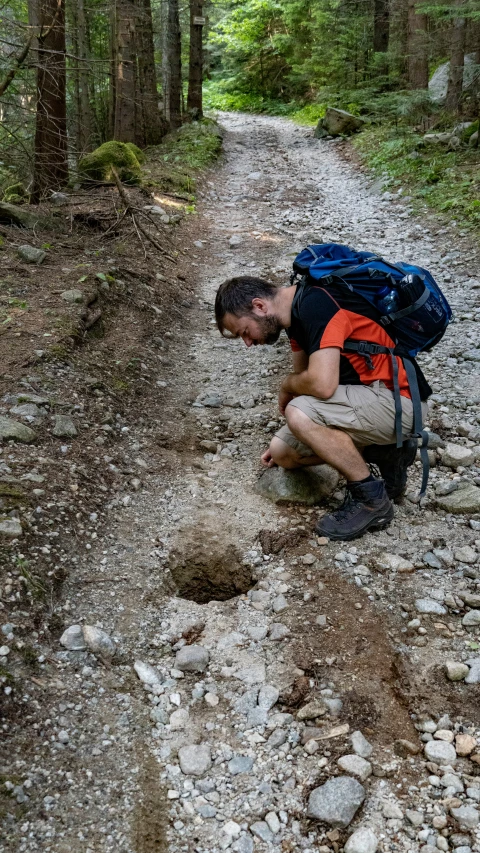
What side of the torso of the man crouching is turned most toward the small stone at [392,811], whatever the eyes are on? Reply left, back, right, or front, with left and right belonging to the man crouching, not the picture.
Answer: left

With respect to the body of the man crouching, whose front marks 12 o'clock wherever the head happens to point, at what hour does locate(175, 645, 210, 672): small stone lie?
The small stone is roughly at 10 o'clock from the man crouching.

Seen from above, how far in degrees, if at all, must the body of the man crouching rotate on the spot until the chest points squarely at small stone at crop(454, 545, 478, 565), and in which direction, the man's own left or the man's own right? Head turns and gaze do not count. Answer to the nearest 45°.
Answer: approximately 135° to the man's own left

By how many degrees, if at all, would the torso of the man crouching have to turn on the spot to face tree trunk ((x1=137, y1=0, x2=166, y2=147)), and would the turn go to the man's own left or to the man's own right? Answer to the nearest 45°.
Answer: approximately 90° to the man's own right

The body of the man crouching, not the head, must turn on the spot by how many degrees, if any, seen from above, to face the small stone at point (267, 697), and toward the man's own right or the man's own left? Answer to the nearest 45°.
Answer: approximately 90° to the man's own left

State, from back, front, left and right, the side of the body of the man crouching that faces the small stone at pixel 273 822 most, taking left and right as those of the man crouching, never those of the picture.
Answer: left

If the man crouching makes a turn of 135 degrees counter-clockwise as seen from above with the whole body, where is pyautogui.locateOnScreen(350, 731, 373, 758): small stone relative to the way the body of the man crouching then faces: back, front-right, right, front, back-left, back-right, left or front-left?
front-right

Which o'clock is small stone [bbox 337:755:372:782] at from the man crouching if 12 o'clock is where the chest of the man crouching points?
The small stone is roughly at 9 o'clock from the man crouching.

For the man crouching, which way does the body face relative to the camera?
to the viewer's left

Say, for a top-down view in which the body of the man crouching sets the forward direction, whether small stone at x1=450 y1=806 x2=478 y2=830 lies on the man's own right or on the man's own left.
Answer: on the man's own left

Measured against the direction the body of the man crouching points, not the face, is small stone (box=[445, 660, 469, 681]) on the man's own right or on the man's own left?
on the man's own left

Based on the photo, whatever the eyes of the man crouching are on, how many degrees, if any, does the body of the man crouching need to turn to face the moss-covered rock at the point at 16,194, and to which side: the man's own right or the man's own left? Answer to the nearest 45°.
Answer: approximately 45° to the man's own right

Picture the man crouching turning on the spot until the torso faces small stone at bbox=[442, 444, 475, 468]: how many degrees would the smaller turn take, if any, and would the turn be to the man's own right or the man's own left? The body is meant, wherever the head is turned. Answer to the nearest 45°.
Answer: approximately 135° to the man's own right

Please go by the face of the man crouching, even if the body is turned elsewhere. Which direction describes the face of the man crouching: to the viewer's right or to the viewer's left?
to the viewer's left
